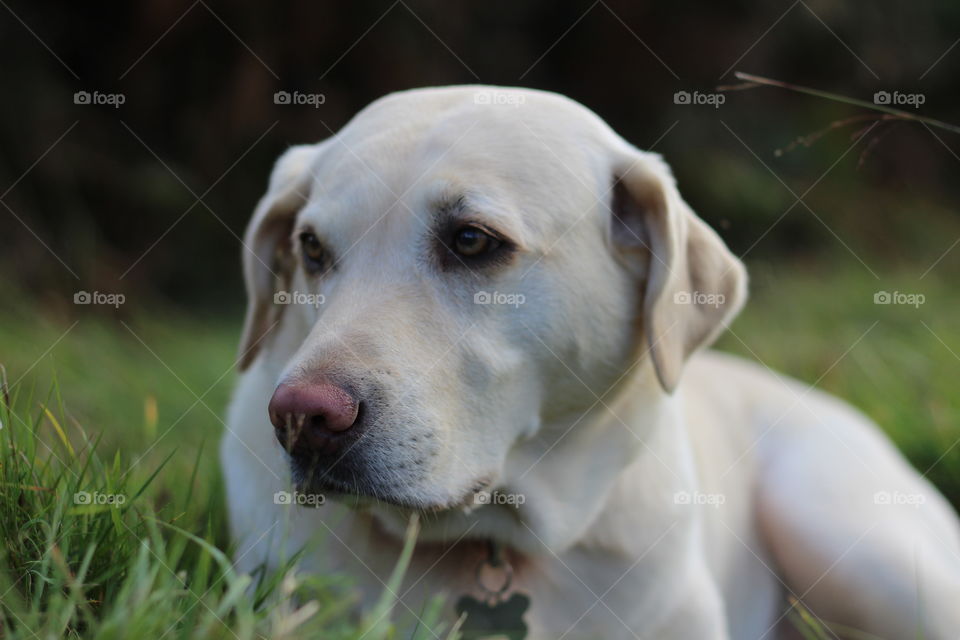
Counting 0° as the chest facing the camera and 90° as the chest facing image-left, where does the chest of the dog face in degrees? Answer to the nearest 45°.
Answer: approximately 45°
